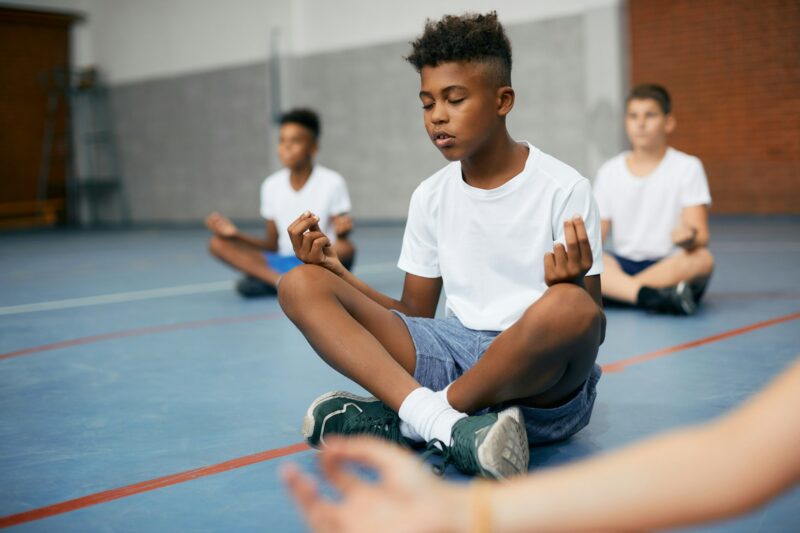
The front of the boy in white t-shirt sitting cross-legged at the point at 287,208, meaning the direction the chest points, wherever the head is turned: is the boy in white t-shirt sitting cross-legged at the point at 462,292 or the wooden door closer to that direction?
the boy in white t-shirt sitting cross-legged

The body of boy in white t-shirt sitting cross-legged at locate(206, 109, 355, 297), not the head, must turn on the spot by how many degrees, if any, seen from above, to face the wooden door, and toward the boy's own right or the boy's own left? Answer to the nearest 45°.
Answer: approximately 135° to the boy's own right

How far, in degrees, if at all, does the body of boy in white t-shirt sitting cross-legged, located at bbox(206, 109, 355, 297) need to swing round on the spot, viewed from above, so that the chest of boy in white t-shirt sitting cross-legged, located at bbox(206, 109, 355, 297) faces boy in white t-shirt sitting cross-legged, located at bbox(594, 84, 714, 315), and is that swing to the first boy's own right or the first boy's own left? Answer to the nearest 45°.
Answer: approximately 90° to the first boy's own left

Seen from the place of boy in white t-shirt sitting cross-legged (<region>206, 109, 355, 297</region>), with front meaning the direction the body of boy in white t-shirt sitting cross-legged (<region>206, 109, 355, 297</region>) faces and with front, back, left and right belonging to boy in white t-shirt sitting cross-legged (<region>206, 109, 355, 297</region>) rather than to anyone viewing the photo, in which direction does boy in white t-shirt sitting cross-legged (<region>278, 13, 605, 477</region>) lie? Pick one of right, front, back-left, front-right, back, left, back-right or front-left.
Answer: front-left

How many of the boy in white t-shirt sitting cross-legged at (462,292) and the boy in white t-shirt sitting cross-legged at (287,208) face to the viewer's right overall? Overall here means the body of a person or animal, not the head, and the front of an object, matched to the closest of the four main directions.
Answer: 0

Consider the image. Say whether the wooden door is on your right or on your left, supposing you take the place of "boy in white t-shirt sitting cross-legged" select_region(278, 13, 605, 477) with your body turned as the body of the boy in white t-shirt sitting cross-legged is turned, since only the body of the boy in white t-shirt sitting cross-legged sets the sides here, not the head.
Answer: on your right

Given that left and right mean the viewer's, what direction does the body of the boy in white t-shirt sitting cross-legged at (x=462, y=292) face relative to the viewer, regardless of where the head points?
facing the viewer and to the left of the viewer

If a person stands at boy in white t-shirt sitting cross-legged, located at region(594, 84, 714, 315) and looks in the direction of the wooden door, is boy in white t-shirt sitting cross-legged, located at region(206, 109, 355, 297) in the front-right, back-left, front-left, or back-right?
front-left
